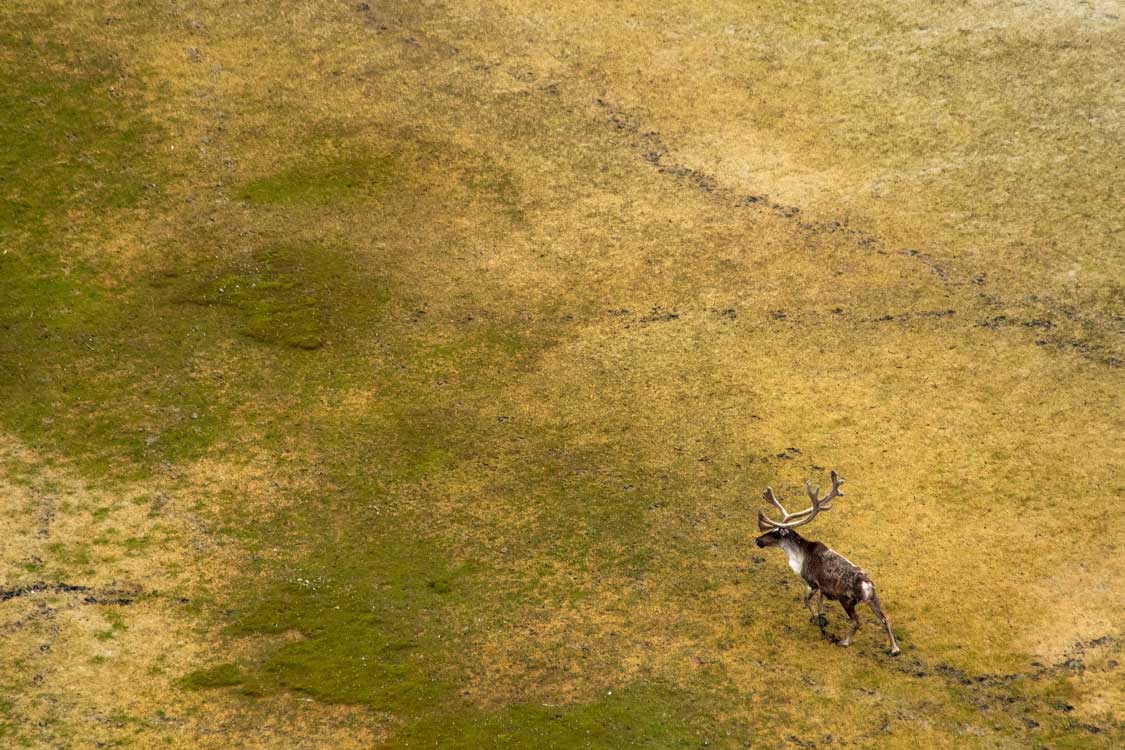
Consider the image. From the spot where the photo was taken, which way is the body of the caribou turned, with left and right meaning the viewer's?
facing away from the viewer and to the left of the viewer
